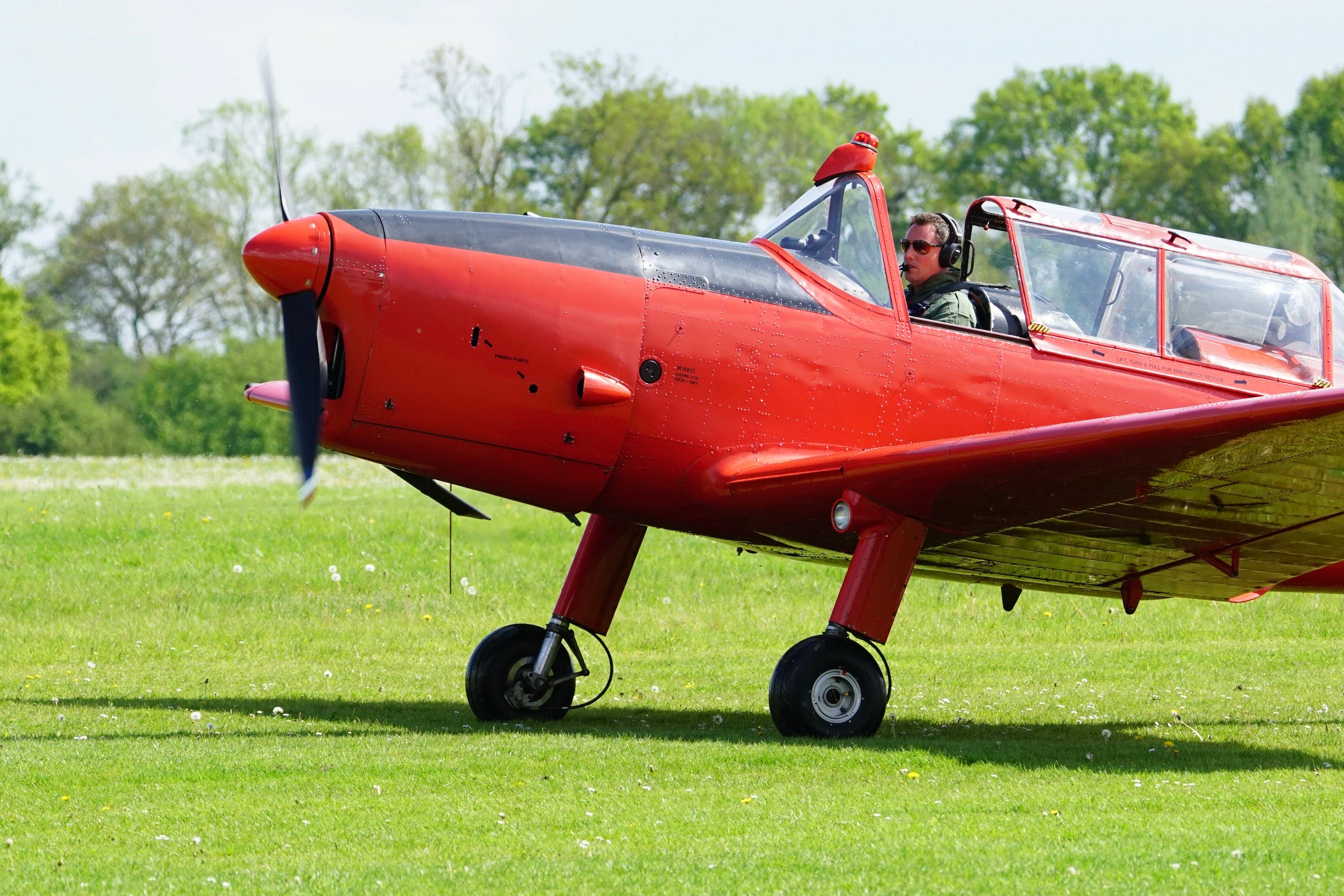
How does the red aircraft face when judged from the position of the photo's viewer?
facing the viewer and to the left of the viewer

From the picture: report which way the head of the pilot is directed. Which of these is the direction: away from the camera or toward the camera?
toward the camera
